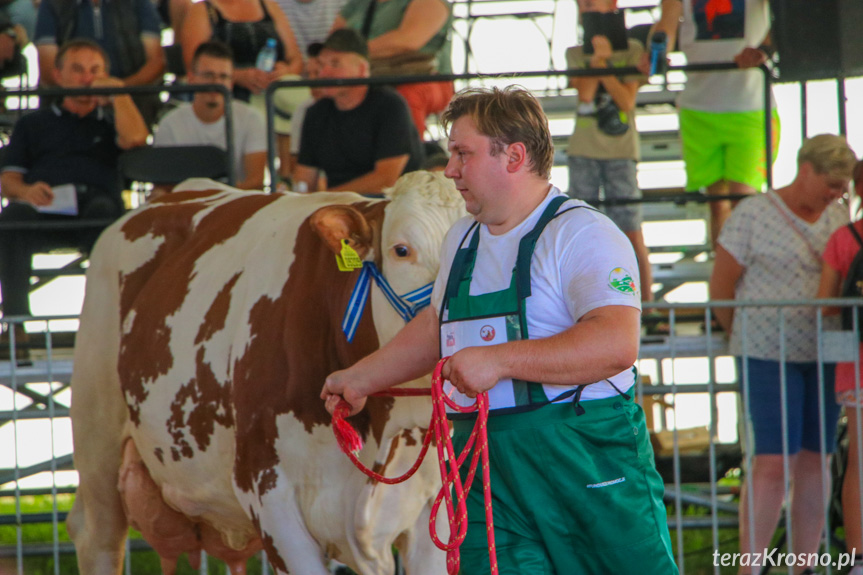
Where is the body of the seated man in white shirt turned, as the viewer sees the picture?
toward the camera

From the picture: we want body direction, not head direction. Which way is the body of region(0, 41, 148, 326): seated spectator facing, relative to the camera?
toward the camera

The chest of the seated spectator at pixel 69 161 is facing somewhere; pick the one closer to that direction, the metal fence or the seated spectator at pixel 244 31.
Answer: the metal fence

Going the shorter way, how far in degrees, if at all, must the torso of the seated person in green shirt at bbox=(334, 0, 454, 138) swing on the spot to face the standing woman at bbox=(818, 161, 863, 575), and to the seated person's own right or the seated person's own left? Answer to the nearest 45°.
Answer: approximately 90° to the seated person's own left

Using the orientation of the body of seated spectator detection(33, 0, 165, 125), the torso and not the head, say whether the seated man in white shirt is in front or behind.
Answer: in front

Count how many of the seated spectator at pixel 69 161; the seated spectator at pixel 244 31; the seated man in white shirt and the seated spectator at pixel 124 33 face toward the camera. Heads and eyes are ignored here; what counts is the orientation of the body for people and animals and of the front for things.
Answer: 4

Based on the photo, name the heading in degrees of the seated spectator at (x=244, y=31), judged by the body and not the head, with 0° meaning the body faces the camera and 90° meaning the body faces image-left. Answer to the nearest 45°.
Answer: approximately 0°

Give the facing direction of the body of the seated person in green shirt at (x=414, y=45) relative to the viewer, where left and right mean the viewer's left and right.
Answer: facing the viewer and to the left of the viewer

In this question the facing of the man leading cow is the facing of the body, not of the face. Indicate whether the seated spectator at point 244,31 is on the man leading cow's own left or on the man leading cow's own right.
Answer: on the man leading cow's own right

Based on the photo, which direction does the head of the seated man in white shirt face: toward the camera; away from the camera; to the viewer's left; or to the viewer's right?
toward the camera

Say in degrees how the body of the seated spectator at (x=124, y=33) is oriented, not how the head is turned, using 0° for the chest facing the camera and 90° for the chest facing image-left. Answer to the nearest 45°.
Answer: approximately 0°

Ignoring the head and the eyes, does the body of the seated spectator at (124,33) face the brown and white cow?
yes

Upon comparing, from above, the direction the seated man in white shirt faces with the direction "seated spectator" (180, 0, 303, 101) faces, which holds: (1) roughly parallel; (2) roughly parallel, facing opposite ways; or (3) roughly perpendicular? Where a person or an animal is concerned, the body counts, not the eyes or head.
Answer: roughly parallel

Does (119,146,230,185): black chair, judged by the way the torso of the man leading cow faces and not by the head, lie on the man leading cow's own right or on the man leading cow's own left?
on the man leading cow's own right
